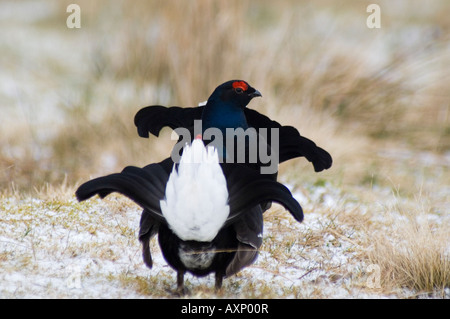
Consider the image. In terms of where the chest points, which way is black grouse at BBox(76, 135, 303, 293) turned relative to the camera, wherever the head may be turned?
away from the camera
